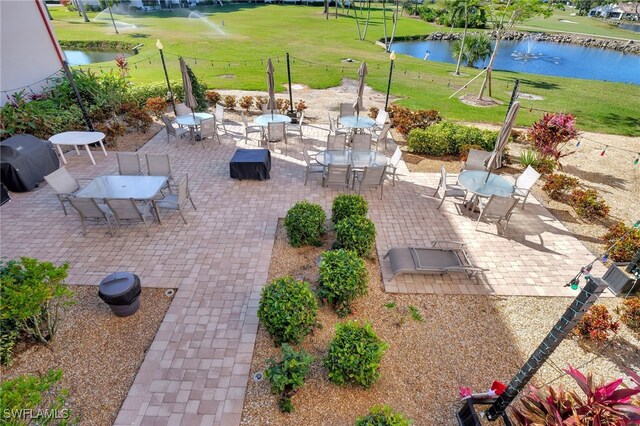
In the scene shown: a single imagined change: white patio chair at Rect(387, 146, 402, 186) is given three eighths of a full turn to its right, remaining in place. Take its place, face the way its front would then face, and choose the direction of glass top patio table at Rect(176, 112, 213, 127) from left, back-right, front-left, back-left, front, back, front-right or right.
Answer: back-left

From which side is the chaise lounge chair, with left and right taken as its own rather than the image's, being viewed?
left

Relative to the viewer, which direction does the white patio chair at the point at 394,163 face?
to the viewer's left

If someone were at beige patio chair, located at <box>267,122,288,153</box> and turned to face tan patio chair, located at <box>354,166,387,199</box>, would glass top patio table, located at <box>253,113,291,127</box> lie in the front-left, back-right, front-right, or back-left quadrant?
back-left

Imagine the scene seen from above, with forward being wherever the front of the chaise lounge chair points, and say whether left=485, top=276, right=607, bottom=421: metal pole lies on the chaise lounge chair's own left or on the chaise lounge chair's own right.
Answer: on the chaise lounge chair's own left

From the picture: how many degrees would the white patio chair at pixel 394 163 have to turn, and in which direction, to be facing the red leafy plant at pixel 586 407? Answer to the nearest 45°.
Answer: approximately 90° to its left

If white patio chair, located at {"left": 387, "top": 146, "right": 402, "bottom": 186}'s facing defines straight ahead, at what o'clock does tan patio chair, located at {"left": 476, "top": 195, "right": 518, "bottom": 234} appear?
tan patio chair, located at {"left": 476, "top": 195, "right": 518, "bottom": 234} is roughly at 7 o'clock from white patio chair, located at {"left": 387, "top": 146, "right": 402, "bottom": 186}.

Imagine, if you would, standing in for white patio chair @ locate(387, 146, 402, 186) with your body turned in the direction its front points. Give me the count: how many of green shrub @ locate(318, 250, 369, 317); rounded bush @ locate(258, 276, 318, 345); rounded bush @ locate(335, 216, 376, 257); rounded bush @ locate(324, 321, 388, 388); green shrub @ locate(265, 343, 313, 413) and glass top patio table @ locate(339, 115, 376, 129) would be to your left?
5

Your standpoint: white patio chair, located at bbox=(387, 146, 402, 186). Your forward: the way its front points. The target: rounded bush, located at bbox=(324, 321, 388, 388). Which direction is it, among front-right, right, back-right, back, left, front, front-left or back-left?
left

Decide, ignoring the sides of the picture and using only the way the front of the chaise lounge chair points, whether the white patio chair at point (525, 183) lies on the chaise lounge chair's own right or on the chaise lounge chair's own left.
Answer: on the chaise lounge chair's own right

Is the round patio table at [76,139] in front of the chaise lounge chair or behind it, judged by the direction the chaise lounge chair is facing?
in front

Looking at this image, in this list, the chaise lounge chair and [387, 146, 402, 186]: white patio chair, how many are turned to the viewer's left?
2

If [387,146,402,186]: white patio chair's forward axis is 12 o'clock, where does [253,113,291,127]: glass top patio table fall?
The glass top patio table is roughly at 1 o'clock from the white patio chair.

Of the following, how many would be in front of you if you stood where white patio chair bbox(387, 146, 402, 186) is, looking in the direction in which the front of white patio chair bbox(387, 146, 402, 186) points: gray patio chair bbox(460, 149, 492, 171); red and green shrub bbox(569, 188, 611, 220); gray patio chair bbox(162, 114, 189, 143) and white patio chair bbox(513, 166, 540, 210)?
1
